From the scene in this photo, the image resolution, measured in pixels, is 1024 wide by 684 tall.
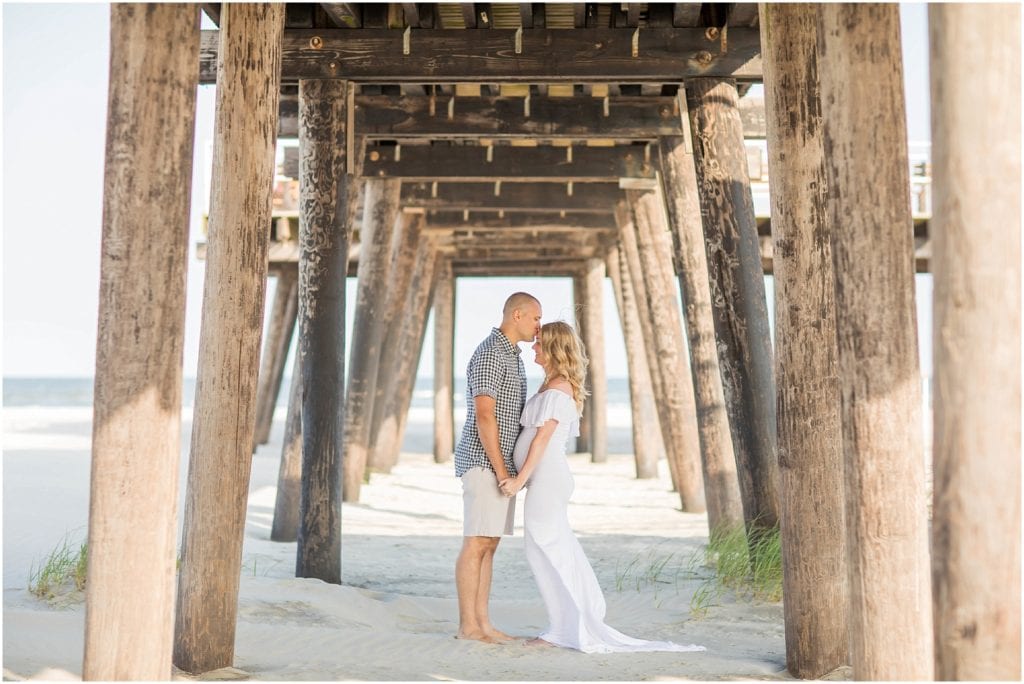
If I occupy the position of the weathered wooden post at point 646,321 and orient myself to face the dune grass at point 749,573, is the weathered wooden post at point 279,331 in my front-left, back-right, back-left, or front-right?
back-right

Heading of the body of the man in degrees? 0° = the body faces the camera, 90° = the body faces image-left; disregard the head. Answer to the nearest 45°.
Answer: approximately 270°

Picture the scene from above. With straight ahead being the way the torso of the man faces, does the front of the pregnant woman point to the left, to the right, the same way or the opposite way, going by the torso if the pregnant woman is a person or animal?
the opposite way

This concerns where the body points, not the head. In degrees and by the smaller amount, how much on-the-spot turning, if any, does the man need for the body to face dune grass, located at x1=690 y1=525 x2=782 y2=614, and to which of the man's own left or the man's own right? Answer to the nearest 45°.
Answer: approximately 45° to the man's own left

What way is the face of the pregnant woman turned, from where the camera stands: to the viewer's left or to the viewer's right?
to the viewer's left

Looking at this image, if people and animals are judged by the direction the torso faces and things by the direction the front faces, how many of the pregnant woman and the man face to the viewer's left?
1

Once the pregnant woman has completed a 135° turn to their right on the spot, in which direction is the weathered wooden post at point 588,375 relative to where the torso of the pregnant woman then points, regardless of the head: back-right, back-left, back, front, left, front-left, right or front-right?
front-left

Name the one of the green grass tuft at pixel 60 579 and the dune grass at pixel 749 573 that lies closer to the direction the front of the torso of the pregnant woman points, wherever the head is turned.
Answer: the green grass tuft

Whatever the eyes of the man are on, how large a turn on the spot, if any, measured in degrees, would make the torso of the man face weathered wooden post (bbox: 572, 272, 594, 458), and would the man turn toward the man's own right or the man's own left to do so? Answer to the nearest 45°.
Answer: approximately 90° to the man's own left

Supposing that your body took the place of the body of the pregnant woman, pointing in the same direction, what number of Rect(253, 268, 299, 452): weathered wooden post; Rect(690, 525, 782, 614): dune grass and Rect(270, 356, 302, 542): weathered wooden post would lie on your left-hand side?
0

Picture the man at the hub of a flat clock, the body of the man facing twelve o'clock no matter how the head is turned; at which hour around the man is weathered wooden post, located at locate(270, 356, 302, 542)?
The weathered wooden post is roughly at 8 o'clock from the man.

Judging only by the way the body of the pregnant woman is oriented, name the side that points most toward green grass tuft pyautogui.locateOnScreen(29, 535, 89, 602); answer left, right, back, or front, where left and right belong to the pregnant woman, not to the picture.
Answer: front

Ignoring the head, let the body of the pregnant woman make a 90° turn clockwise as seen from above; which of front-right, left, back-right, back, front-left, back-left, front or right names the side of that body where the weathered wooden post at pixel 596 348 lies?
front

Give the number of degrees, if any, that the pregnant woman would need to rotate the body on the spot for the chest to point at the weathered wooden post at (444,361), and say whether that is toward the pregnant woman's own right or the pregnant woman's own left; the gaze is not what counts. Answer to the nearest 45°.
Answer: approximately 90° to the pregnant woman's own right

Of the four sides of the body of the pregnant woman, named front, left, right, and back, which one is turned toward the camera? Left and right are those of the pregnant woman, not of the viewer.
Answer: left

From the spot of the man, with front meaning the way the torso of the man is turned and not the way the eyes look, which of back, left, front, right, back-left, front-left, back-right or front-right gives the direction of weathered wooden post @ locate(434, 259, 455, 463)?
left

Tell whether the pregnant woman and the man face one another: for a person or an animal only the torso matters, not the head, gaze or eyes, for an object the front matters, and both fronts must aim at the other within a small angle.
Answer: yes
